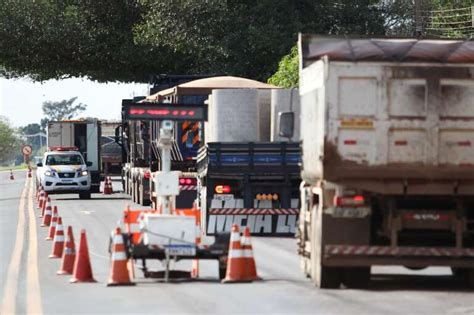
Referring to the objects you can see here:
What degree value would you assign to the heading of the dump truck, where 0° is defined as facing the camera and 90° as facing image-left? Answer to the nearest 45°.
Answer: approximately 180°

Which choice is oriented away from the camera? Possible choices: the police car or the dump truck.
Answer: the dump truck

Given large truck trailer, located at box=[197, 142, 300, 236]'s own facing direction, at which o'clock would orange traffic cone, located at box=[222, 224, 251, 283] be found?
The orange traffic cone is roughly at 6 o'clock from the large truck trailer.

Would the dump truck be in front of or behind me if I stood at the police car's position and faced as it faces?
in front

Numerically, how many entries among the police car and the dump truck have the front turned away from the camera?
1

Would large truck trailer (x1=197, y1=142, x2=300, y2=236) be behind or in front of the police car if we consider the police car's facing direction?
in front

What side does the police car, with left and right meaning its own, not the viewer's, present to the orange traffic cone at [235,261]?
front

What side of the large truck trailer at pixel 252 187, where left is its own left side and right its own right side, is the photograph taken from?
back

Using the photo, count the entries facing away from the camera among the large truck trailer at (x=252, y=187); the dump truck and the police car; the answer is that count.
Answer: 2

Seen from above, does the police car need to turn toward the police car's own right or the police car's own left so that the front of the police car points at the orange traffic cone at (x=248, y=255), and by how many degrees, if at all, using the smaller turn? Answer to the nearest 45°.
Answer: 0° — it already faces it

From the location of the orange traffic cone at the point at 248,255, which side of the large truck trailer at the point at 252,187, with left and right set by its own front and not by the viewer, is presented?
back

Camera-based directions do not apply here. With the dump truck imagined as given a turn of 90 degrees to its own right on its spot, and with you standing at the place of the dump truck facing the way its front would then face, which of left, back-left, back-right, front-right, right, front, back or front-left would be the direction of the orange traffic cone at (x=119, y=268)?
back

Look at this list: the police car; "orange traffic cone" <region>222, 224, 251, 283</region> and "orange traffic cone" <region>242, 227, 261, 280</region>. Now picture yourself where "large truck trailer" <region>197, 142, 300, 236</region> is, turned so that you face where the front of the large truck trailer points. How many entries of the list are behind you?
2
